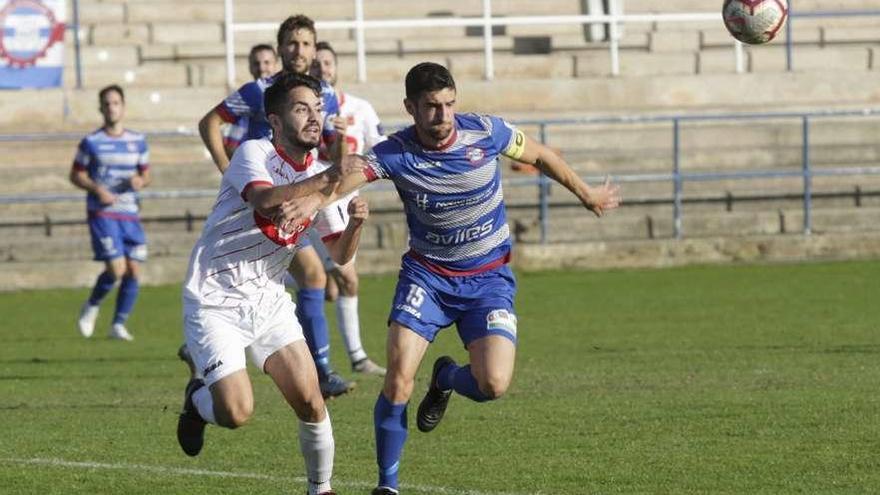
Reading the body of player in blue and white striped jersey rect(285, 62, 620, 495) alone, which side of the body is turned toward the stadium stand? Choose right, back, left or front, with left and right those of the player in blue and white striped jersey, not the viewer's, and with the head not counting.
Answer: back

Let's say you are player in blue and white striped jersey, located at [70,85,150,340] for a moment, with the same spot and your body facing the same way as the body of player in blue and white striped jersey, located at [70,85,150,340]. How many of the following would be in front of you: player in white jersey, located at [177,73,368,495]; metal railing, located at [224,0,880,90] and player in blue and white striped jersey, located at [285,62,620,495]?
2

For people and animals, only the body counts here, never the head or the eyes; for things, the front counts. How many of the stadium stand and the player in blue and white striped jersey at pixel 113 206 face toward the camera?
2

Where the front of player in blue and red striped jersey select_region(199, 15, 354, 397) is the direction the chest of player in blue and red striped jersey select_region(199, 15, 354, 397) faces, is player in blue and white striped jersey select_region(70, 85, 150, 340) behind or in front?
behind

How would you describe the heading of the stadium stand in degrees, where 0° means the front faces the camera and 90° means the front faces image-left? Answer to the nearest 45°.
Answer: approximately 0°

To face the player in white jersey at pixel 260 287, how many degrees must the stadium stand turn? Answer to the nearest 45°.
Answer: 0° — it already faces them

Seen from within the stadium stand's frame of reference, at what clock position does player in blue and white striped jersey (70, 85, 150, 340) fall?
The player in blue and white striped jersey is roughly at 1 o'clock from the stadium stand.

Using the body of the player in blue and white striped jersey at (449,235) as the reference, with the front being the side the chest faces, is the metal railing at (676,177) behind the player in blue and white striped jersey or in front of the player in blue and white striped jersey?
behind

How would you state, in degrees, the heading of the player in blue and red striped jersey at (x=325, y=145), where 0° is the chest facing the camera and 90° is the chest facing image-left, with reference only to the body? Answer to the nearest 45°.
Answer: approximately 315°

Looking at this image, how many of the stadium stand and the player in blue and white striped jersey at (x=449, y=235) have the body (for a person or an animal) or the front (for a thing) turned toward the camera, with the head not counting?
2
